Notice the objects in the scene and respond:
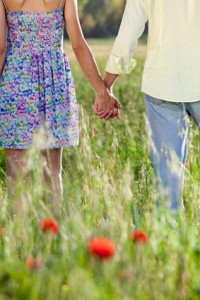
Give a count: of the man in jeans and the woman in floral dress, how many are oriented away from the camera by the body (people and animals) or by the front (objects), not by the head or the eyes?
2

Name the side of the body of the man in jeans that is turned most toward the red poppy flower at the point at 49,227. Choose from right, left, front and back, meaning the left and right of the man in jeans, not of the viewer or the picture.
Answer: back

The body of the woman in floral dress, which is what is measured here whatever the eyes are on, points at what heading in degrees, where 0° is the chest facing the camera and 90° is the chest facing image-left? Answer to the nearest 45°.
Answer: approximately 180°

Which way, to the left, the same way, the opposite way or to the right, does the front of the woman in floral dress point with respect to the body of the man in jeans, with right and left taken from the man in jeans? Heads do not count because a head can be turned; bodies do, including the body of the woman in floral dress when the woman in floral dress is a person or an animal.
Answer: the same way

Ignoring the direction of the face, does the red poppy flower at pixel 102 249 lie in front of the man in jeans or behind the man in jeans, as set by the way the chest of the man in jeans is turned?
behind

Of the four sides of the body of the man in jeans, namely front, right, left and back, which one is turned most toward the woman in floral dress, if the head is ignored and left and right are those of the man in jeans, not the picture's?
left

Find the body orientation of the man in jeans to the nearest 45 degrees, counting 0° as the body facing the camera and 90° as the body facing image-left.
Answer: approximately 180°

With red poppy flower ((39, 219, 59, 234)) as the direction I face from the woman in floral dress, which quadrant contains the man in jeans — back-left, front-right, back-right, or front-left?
front-left

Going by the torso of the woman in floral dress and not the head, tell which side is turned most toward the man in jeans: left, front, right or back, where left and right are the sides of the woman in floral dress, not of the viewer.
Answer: right

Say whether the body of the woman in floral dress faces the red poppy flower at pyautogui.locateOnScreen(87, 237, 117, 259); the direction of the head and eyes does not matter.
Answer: no

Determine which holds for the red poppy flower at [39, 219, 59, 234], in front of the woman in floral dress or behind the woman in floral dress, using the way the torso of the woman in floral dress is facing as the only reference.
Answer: behind
